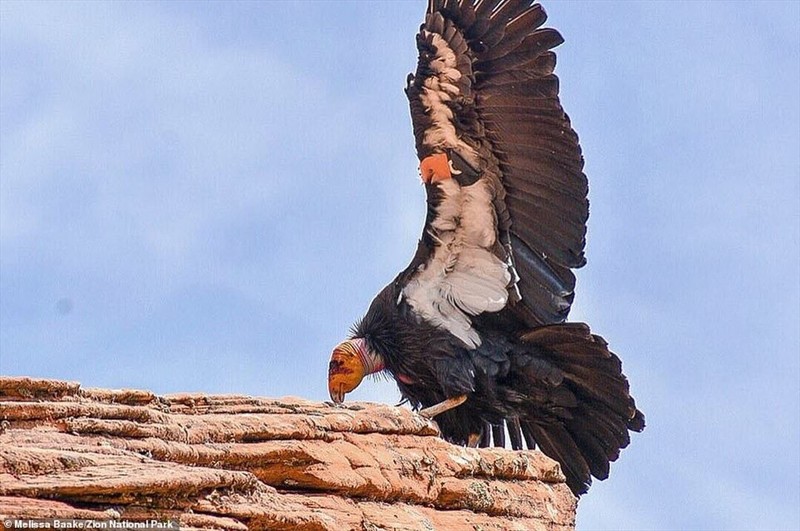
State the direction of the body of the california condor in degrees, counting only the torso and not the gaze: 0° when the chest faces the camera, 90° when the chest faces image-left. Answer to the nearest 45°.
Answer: approximately 90°
